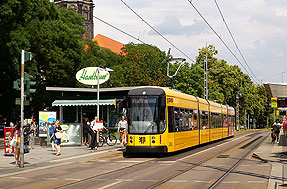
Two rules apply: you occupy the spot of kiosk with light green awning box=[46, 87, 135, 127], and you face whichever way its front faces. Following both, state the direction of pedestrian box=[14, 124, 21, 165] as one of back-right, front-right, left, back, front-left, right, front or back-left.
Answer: front

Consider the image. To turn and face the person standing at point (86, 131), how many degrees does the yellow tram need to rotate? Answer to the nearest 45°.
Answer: approximately 90° to its right

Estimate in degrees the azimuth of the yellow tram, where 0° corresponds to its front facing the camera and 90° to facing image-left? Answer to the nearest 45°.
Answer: approximately 45°

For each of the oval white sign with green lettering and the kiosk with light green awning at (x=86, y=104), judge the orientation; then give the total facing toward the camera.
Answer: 2

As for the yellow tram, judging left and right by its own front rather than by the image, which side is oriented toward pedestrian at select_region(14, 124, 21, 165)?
front

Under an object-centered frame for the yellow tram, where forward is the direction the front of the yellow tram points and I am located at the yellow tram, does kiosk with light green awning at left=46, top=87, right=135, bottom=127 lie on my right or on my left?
on my right

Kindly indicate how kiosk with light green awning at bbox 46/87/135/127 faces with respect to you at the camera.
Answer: facing the viewer

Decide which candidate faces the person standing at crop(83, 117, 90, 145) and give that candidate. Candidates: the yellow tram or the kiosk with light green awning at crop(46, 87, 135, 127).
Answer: the kiosk with light green awning

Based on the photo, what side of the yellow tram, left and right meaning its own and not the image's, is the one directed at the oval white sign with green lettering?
right

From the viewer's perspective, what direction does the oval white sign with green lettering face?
toward the camera

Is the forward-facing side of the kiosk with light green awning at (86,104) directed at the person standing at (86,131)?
yes

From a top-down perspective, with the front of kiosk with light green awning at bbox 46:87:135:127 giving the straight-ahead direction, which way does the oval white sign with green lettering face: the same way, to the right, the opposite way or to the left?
the same way
